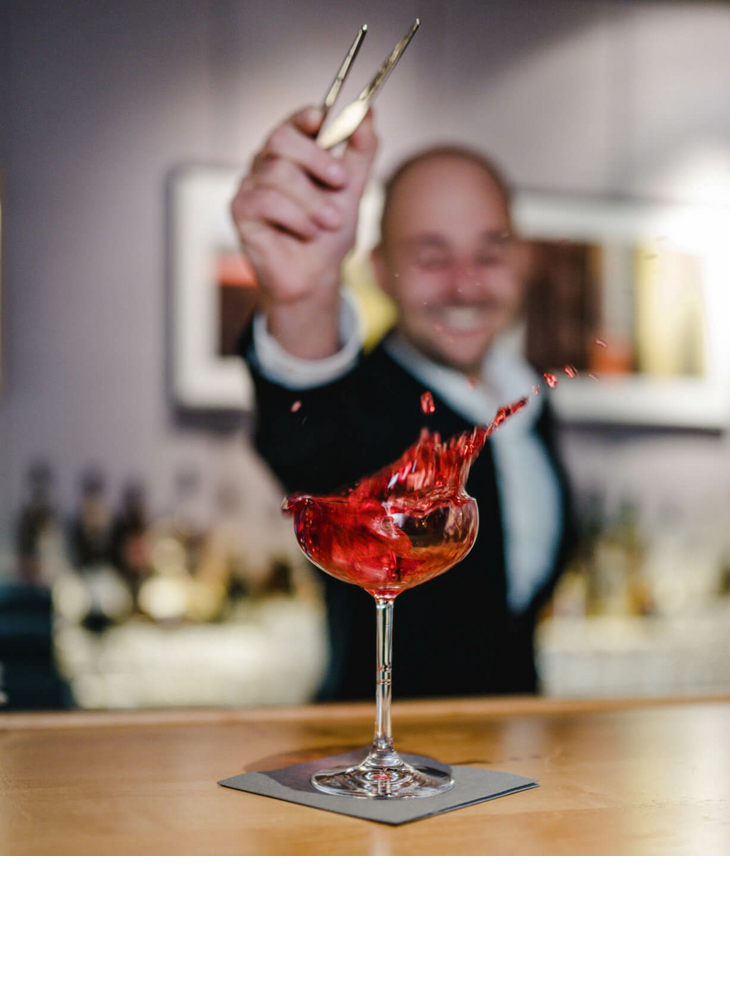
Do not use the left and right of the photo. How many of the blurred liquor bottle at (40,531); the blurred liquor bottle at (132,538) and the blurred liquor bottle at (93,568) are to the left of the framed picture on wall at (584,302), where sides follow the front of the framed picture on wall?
0

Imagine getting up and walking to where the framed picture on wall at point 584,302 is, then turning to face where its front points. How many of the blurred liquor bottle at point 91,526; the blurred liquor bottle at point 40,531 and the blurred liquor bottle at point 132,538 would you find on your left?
0

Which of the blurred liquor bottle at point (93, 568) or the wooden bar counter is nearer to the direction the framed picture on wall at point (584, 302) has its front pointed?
the wooden bar counter

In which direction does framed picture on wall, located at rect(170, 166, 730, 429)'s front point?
toward the camera

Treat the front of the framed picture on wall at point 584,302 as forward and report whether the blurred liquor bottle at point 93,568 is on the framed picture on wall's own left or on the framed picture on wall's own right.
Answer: on the framed picture on wall's own right

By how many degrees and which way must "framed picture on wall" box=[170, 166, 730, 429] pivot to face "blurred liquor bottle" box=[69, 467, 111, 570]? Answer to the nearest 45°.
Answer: approximately 90° to its right

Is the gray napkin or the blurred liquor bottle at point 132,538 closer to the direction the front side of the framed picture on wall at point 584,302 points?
the gray napkin

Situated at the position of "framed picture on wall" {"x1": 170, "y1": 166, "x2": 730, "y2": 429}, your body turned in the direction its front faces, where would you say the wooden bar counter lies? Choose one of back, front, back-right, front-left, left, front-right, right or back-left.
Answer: front

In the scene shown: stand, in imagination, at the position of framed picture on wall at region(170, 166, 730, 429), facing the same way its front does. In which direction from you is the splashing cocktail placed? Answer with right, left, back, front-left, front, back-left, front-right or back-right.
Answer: front

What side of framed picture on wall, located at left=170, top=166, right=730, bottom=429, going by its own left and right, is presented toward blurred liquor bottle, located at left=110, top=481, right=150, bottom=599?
right

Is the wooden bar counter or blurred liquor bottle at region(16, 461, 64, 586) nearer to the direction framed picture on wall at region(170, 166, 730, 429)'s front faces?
the wooden bar counter

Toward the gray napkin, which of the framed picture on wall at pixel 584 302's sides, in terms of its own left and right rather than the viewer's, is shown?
front
